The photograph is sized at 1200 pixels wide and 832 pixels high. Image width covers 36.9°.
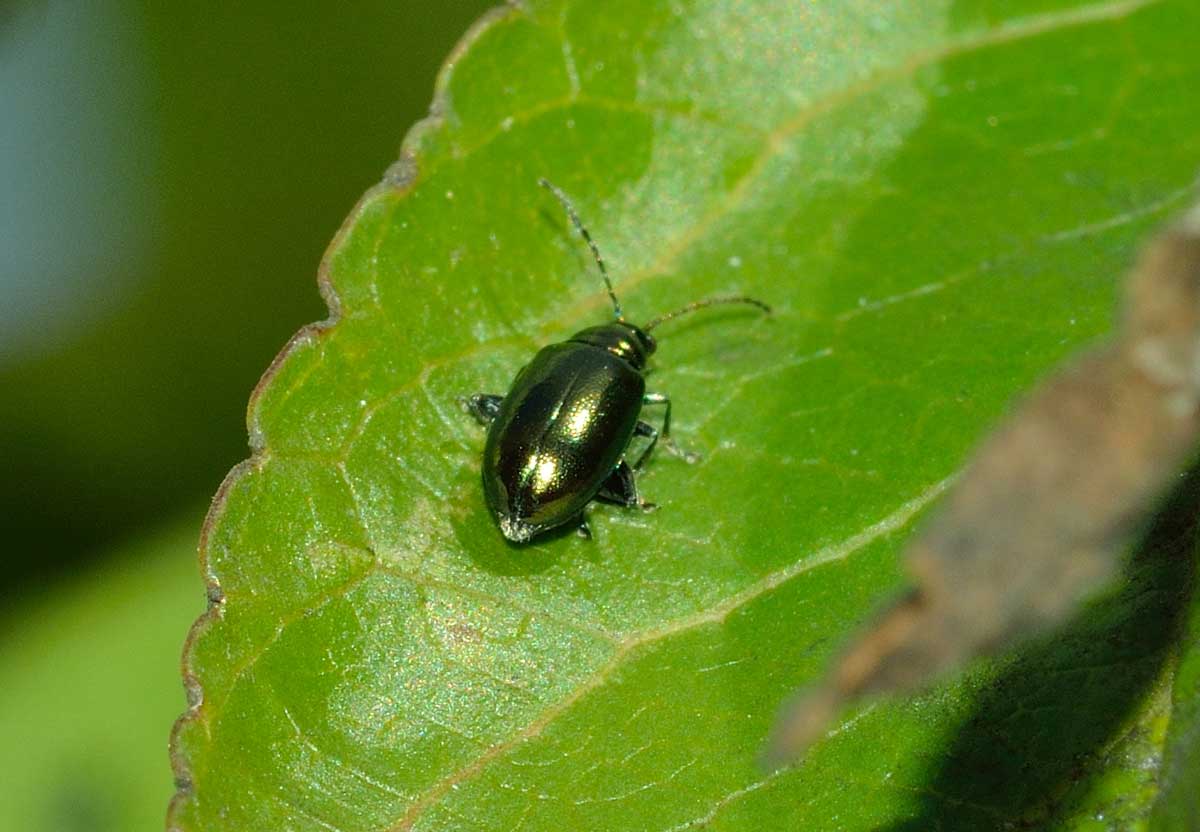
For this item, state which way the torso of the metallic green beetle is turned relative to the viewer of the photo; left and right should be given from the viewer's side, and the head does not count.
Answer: facing away from the viewer and to the right of the viewer

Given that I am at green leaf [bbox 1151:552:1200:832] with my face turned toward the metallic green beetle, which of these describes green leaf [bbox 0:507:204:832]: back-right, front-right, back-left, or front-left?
front-left

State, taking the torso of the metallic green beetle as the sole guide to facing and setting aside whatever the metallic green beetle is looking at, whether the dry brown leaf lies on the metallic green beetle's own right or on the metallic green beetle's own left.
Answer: on the metallic green beetle's own right

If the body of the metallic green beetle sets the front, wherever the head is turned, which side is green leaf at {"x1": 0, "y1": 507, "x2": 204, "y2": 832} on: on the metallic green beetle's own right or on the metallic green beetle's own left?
on the metallic green beetle's own left

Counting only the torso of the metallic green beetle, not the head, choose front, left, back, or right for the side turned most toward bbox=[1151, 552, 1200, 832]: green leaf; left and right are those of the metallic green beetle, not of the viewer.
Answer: right
